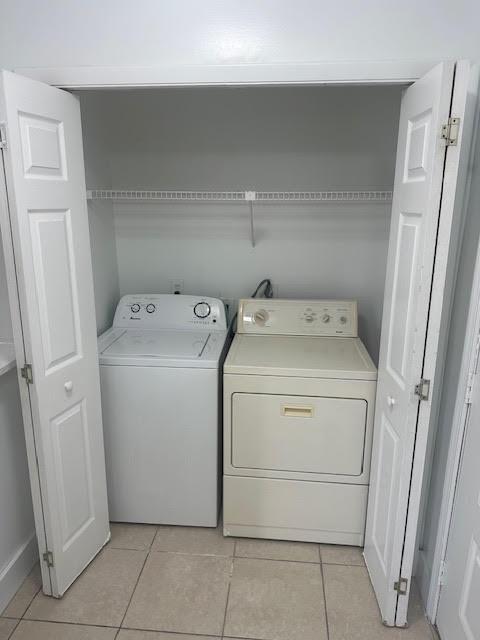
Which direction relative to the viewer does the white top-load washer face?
toward the camera

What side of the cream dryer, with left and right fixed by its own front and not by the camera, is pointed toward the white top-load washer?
right

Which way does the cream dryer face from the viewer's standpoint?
toward the camera

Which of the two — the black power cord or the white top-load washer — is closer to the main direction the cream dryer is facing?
the white top-load washer

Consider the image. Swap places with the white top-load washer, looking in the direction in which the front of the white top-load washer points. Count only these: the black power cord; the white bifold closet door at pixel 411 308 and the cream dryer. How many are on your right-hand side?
0

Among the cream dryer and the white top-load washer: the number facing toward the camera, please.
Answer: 2

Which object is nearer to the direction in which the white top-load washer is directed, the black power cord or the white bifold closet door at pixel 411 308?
the white bifold closet door

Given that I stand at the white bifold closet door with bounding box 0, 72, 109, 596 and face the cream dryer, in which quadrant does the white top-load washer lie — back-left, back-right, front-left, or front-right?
front-left

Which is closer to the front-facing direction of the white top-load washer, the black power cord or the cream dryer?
the cream dryer

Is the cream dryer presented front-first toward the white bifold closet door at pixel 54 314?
no

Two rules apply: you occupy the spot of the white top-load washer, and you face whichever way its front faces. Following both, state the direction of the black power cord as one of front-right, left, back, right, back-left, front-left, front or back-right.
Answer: back-left

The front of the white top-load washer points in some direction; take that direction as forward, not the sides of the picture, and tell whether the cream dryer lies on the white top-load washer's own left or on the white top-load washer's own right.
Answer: on the white top-load washer's own left

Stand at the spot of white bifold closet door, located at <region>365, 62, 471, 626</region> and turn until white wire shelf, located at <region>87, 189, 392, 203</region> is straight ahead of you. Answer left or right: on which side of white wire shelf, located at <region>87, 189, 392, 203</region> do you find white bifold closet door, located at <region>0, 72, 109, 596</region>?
left

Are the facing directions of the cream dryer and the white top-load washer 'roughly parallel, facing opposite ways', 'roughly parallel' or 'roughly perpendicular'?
roughly parallel
